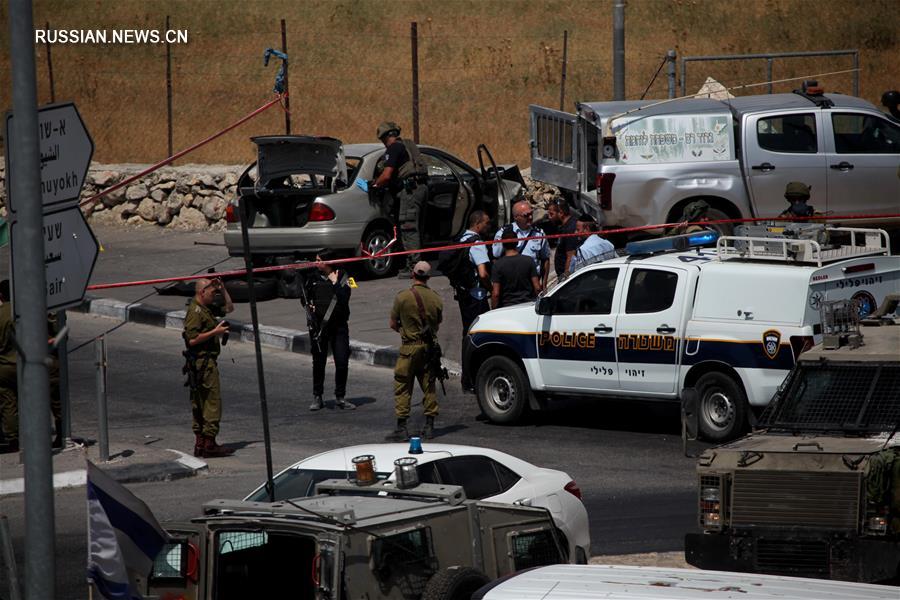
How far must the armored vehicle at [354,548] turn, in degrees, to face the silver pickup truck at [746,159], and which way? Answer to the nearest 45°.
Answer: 0° — it already faces it

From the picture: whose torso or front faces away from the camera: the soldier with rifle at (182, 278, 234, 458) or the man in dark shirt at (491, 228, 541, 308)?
the man in dark shirt

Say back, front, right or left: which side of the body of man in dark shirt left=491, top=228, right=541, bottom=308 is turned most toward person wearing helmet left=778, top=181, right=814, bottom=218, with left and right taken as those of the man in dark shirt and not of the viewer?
right

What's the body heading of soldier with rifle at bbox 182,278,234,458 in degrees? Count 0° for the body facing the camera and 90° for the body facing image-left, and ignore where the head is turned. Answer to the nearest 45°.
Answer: approximately 270°

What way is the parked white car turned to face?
to the viewer's left

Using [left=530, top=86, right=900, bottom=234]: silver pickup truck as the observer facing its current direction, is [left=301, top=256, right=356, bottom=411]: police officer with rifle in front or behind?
behind

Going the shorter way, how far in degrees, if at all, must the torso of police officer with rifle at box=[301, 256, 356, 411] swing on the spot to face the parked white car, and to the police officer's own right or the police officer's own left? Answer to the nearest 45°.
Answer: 0° — they already face it

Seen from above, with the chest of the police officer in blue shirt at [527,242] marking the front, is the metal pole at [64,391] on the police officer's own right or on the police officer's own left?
on the police officer's own right

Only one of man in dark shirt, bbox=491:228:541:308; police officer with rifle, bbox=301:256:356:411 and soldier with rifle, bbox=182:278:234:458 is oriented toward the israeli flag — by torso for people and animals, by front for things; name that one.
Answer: police officer with rifle, bbox=301:256:356:411

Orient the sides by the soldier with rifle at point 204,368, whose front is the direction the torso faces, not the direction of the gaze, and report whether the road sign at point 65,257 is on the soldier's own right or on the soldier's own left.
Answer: on the soldier's own right

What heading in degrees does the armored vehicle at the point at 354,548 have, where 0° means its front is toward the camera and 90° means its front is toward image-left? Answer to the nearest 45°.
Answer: approximately 225°

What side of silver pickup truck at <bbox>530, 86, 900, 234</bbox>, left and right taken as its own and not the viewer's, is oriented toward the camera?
right

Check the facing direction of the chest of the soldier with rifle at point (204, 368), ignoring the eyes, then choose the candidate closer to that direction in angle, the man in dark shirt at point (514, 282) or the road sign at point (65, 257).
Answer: the man in dark shirt

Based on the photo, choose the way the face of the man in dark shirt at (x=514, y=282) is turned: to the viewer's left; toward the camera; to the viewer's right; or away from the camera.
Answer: away from the camera
